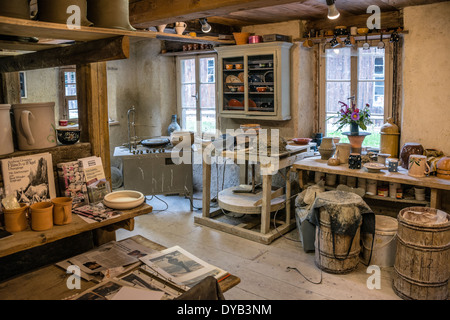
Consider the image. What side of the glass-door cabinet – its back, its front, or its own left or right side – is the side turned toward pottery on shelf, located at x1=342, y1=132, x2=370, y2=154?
left

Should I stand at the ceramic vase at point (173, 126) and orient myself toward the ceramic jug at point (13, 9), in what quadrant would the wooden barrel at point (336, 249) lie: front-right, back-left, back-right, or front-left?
front-left

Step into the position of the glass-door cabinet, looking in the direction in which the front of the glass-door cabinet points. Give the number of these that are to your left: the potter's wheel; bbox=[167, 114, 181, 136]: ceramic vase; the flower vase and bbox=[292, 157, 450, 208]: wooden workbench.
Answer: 2

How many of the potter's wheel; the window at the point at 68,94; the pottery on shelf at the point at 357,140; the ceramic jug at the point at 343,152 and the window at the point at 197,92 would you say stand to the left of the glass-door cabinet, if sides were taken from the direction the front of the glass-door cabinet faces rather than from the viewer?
2

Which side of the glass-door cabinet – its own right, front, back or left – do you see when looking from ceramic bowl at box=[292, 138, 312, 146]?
left

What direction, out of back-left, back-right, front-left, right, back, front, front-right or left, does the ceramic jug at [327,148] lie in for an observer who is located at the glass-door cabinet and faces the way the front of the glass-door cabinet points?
left

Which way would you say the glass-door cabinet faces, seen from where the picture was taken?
facing the viewer and to the left of the viewer

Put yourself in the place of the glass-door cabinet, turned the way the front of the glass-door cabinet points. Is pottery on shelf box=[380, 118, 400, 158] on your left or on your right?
on your left

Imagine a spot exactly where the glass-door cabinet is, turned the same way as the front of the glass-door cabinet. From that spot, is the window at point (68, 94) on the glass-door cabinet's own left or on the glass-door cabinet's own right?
on the glass-door cabinet's own right

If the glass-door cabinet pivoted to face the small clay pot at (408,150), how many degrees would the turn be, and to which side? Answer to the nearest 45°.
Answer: approximately 90° to its left

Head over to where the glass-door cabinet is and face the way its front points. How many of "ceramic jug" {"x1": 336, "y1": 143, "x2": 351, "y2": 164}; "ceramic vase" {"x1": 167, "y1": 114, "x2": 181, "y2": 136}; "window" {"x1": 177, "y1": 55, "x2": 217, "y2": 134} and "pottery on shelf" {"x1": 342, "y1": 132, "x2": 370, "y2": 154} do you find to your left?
2

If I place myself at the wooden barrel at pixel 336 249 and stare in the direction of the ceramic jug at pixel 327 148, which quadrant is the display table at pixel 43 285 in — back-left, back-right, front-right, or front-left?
back-left

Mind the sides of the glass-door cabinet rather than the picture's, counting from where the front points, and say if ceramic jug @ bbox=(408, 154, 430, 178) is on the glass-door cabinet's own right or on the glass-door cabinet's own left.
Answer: on the glass-door cabinet's own left

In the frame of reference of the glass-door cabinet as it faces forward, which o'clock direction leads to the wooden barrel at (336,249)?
The wooden barrel is roughly at 10 o'clock from the glass-door cabinet.

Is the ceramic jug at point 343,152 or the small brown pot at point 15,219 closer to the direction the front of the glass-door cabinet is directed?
the small brown pot
